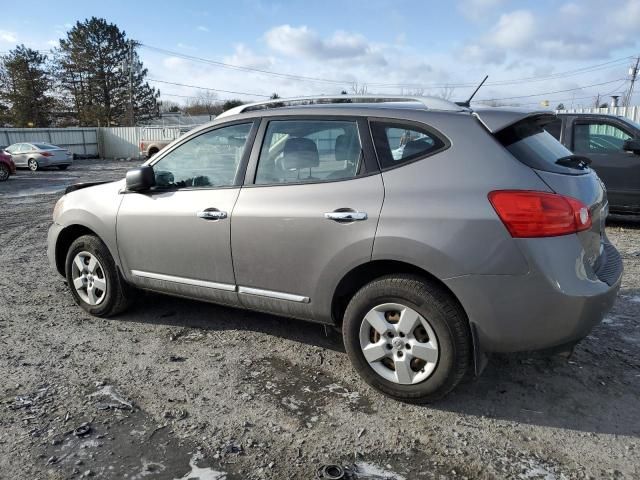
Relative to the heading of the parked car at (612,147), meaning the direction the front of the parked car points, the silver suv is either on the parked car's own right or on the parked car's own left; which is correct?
on the parked car's own right

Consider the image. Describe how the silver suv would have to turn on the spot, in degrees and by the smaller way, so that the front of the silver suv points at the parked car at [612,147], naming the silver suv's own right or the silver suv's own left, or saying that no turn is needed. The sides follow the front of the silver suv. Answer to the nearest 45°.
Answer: approximately 90° to the silver suv's own right

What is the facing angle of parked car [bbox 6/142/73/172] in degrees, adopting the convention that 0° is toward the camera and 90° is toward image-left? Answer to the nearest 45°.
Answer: approximately 135°

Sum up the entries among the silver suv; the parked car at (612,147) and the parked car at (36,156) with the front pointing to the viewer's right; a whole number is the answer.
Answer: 1

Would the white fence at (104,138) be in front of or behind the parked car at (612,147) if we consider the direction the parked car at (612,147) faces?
behind

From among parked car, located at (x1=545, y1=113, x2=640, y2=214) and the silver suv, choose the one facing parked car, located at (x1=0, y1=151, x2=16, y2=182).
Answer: the silver suv

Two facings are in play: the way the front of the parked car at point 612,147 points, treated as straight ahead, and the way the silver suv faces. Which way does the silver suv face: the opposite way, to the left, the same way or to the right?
the opposite way

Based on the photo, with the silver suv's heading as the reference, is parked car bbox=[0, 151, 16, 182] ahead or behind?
ahead

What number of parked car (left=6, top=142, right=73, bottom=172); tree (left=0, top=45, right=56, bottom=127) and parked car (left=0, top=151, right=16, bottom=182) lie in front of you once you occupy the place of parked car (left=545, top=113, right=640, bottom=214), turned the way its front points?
0

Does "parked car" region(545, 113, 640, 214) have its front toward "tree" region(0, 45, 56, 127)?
no

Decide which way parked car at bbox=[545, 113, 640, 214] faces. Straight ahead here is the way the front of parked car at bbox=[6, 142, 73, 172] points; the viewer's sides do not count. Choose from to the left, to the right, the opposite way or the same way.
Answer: the opposite way

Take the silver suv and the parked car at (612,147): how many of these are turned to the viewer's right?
1

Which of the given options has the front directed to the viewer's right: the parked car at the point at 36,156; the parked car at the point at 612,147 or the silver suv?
the parked car at the point at 612,147

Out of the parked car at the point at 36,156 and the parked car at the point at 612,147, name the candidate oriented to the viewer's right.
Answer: the parked car at the point at 612,147

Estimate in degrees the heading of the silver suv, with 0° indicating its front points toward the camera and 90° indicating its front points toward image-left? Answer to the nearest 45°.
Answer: approximately 135°

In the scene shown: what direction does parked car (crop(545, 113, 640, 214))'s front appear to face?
to the viewer's right
